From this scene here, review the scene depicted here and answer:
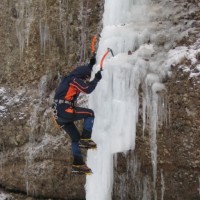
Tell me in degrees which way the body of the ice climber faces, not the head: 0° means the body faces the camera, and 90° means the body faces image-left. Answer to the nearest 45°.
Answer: approximately 270°

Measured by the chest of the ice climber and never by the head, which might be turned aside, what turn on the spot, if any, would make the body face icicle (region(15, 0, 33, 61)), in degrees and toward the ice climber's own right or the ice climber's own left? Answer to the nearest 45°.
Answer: approximately 135° to the ice climber's own left
